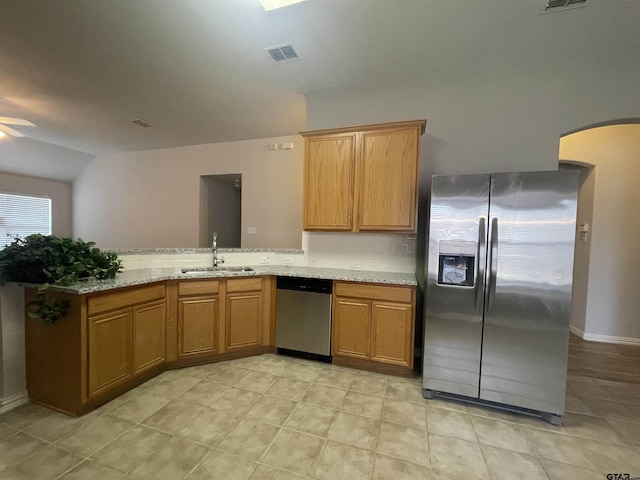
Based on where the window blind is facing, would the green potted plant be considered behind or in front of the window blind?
in front

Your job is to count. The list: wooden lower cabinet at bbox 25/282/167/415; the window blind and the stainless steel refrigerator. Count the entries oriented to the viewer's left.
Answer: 0

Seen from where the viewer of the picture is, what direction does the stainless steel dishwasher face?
facing the viewer and to the left of the viewer

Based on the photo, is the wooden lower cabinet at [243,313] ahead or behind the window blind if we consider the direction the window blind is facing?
ahead

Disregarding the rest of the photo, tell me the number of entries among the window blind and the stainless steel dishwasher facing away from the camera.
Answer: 0

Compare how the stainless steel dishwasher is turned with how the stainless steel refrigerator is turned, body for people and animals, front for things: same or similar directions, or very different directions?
same or similar directions

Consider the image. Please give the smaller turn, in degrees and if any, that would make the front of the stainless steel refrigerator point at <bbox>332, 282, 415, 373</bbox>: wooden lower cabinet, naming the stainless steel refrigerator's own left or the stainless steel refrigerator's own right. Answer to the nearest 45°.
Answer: approximately 90° to the stainless steel refrigerator's own right

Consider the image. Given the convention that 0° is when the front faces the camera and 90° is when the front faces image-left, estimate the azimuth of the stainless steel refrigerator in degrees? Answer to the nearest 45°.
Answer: approximately 0°

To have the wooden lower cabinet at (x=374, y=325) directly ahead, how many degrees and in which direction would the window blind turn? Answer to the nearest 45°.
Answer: approximately 45° to its right

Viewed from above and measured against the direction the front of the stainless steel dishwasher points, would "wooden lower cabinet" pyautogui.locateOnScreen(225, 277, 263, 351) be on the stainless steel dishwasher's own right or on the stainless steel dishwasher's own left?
on the stainless steel dishwasher's own right

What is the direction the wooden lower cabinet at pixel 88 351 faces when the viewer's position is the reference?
facing the viewer and to the right of the viewer
